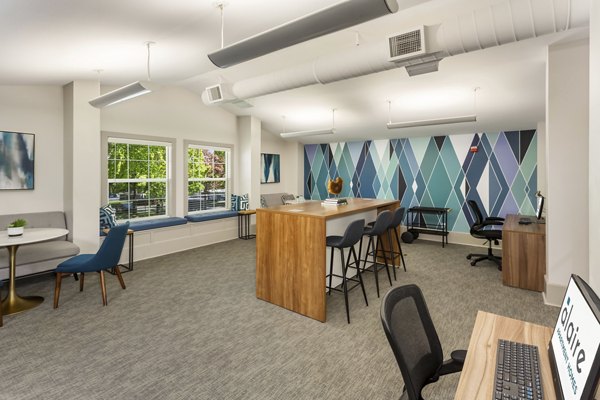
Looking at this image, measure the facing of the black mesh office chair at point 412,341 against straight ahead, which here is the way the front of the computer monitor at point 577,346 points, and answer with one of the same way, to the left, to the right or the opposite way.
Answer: the opposite way

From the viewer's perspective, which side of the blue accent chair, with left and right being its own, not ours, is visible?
left

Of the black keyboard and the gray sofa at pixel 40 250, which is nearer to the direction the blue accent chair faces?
the gray sofa

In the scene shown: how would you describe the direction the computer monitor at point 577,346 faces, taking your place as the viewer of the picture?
facing the viewer and to the left of the viewer

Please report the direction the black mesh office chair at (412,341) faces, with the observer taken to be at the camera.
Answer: facing away from the viewer and to the right of the viewer

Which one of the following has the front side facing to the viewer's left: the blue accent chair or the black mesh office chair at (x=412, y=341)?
the blue accent chair

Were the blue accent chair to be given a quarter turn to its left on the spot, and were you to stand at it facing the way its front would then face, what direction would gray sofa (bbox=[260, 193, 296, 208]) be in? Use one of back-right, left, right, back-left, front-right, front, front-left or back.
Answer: back-left

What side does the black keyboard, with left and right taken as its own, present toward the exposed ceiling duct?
right

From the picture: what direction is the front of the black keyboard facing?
to the viewer's left

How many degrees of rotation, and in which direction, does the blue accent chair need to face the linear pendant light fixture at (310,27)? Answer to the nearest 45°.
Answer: approximately 135° to its left

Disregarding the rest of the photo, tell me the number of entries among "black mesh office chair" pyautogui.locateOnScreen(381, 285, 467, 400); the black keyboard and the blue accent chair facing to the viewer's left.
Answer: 2

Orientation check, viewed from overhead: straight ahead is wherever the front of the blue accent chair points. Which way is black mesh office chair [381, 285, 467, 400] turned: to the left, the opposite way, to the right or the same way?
the opposite way
